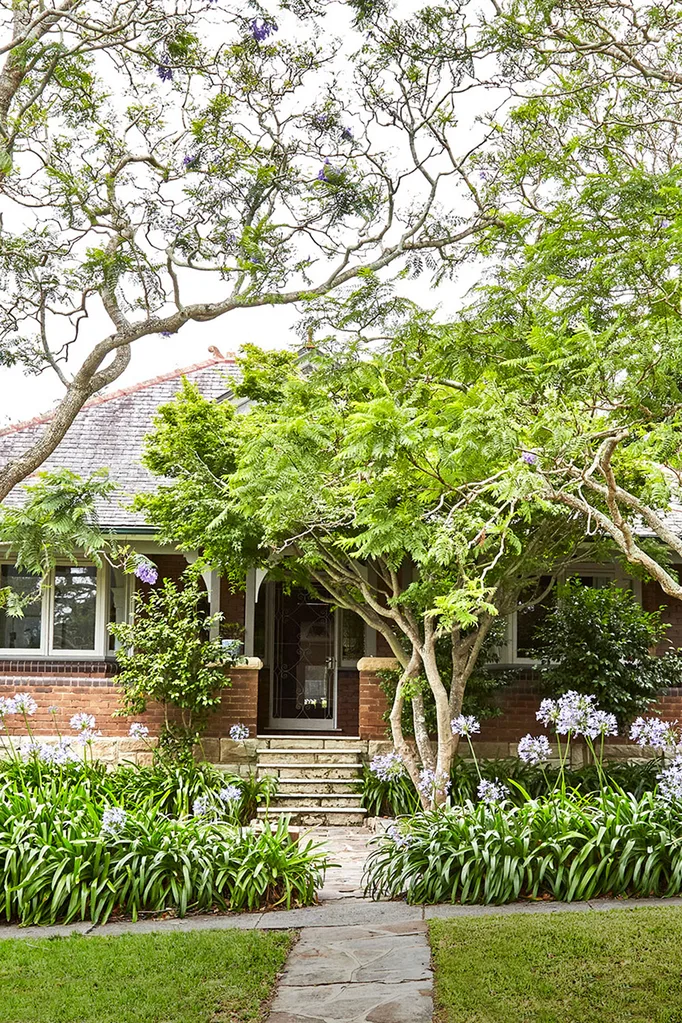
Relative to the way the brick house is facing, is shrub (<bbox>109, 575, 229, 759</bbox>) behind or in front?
in front

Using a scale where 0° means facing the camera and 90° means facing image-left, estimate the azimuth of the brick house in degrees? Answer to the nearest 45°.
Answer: approximately 0°

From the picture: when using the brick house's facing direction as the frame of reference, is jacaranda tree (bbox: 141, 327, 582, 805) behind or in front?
in front
